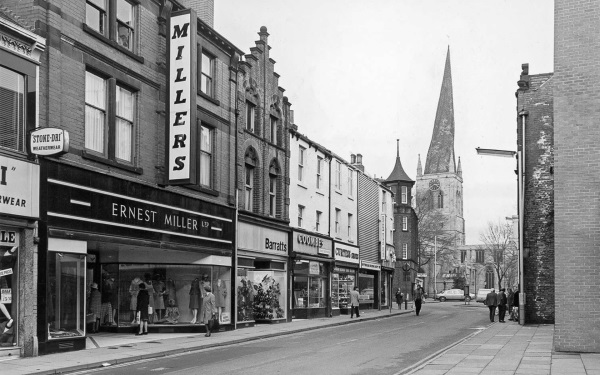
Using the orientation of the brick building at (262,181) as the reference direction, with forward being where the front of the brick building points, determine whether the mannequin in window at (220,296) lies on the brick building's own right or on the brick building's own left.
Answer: on the brick building's own right

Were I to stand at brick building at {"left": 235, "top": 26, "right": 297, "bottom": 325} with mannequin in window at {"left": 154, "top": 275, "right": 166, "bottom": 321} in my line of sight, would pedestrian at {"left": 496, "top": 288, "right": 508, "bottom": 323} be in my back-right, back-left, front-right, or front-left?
back-left

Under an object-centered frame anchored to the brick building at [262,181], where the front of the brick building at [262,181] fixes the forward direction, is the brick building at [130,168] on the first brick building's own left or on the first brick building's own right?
on the first brick building's own right

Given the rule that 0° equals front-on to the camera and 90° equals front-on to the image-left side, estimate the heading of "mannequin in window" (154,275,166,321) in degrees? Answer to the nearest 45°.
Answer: approximately 315°

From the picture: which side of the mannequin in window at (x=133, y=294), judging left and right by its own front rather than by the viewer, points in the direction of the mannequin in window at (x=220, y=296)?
left

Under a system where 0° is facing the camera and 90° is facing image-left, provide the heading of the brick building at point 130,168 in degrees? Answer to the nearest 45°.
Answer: approximately 315°
